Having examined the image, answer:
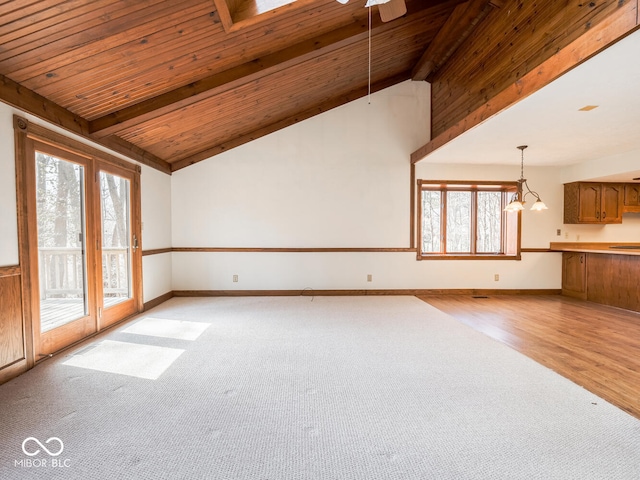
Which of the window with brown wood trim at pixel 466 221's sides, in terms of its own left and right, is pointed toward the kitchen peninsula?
left

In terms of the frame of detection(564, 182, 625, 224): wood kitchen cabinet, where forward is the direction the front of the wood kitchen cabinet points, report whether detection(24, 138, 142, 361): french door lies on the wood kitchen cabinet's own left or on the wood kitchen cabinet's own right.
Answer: on the wood kitchen cabinet's own right

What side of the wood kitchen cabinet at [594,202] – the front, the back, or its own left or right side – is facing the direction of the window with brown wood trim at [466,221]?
right

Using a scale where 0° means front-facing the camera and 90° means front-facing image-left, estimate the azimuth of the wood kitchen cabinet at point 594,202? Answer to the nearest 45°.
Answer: approximately 315°

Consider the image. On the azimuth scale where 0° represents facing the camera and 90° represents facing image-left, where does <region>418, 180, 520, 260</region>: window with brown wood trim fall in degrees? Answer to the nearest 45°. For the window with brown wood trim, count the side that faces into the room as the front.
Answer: approximately 0°

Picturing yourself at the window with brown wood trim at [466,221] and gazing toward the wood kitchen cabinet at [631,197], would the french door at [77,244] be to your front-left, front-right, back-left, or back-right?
back-right

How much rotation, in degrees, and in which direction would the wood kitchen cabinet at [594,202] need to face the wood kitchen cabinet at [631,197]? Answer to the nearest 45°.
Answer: approximately 90° to its left

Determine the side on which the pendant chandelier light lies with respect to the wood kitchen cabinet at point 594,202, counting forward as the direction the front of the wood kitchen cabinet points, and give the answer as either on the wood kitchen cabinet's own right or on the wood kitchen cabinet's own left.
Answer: on the wood kitchen cabinet's own right
